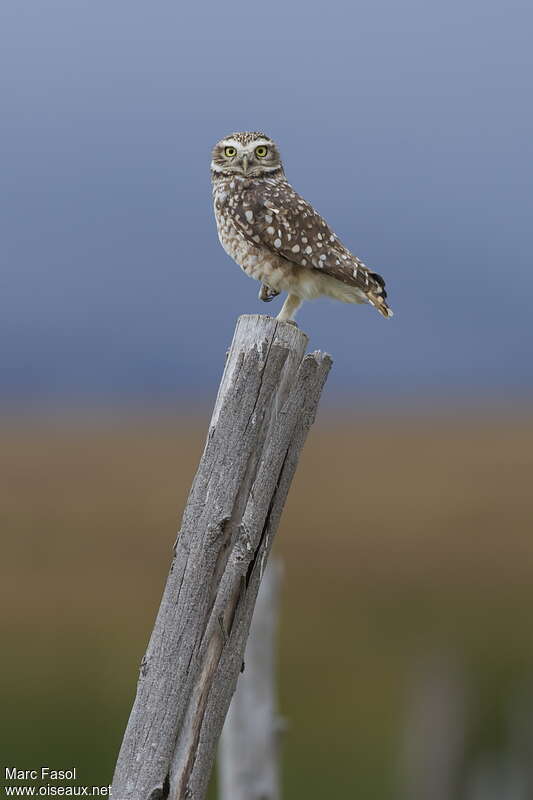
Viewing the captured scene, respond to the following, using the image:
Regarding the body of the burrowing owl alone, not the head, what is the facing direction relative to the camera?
to the viewer's left
